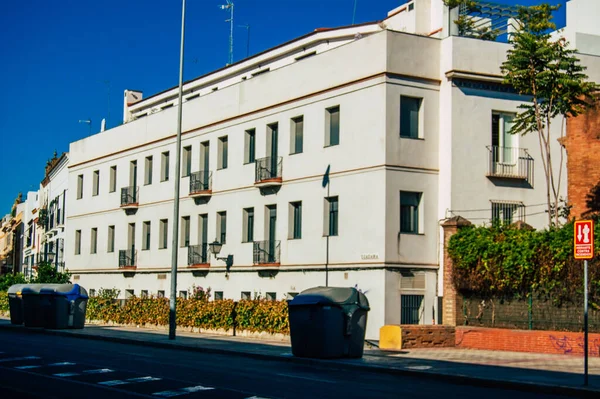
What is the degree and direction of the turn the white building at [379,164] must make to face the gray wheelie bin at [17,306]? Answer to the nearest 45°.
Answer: approximately 90° to its right

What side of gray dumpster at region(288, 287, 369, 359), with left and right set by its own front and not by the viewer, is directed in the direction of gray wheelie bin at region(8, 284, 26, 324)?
right

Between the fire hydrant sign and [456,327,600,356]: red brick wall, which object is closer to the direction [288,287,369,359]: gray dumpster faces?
the fire hydrant sign

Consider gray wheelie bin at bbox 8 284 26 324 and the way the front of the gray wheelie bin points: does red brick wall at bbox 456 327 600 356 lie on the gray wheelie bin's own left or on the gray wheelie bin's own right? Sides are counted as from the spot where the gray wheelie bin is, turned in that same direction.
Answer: on the gray wheelie bin's own left

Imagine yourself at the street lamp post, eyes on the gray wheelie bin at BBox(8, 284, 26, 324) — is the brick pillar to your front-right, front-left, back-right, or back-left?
back-right

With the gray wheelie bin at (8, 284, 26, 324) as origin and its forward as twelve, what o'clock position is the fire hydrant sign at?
The fire hydrant sign is roughly at 10 o'clock from the gray wheelie bin.

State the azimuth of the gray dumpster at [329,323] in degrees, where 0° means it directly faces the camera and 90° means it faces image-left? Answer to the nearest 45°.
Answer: approximately 45°

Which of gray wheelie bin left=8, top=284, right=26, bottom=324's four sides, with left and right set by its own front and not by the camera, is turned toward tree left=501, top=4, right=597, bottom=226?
left

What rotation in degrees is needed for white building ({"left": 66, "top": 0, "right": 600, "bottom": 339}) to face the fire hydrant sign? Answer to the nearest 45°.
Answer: approximately 45° to its left
